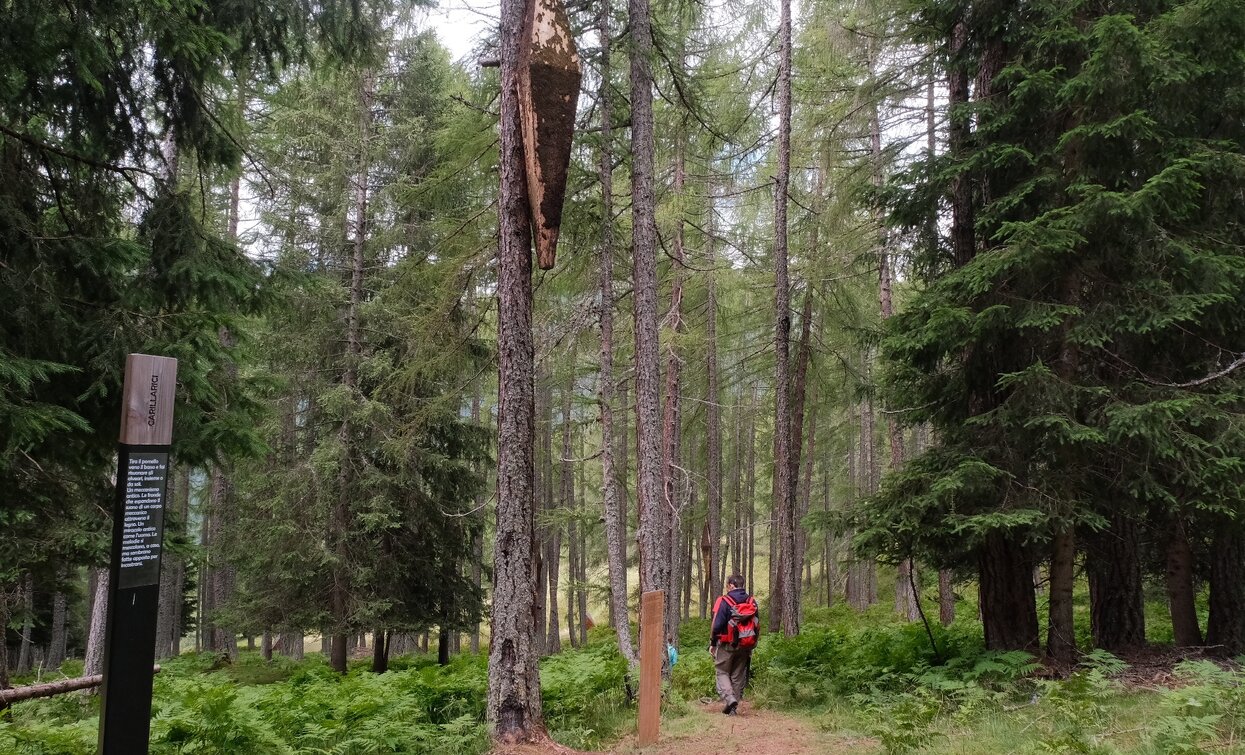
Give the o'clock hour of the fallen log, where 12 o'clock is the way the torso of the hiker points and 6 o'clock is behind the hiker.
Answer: The fallen log is roughly at 10 o'clock from the hiker.

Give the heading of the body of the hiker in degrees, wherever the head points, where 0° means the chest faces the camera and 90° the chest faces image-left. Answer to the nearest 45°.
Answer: approximately 135°

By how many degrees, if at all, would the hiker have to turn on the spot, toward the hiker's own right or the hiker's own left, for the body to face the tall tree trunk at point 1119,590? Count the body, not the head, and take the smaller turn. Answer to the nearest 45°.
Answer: approximately 45° to the hiker's own right

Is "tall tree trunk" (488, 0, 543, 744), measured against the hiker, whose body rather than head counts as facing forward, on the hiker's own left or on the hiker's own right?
on the hiker's own left

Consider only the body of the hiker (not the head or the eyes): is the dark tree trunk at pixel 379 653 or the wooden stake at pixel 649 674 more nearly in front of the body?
the dark tree trunk
